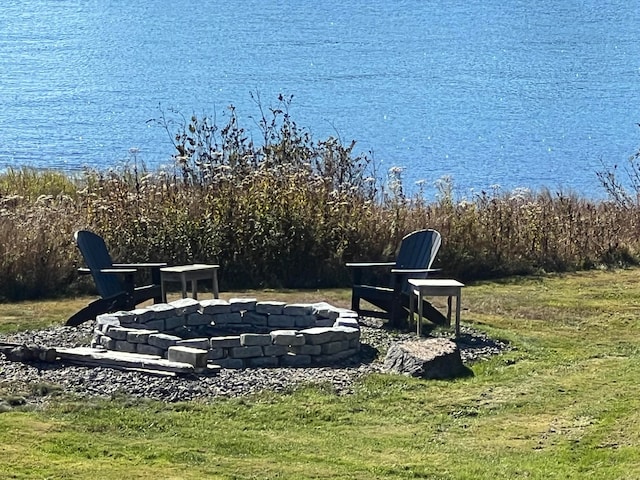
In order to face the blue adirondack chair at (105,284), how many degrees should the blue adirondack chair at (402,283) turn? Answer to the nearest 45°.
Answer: approximately 45° to its right

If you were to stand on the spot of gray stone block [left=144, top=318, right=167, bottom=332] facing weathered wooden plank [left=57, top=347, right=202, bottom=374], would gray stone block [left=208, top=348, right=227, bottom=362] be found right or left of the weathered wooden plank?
left

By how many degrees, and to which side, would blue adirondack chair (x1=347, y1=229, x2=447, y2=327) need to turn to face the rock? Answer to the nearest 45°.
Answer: approximately 45° to its left

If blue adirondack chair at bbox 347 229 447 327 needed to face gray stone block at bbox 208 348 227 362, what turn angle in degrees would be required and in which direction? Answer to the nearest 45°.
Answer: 0° — it already faces it

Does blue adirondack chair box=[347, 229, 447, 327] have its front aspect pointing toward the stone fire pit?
yes

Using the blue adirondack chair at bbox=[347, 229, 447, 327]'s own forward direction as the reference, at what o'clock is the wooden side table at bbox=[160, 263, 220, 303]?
The wooden side table is roughly at 1 o'clock from the blue adirondack chair.

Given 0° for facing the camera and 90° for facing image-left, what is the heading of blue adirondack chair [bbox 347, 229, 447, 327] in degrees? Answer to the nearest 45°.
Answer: approximately 45°

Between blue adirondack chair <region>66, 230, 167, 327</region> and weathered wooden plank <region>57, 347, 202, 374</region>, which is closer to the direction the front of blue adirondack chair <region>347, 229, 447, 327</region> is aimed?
the weathered wooden plank

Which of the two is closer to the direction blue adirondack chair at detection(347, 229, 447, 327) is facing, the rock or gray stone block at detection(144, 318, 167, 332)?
the gray stone block

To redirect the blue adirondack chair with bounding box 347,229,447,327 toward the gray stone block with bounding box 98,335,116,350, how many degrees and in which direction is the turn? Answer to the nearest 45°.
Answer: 0° — it already faces it
